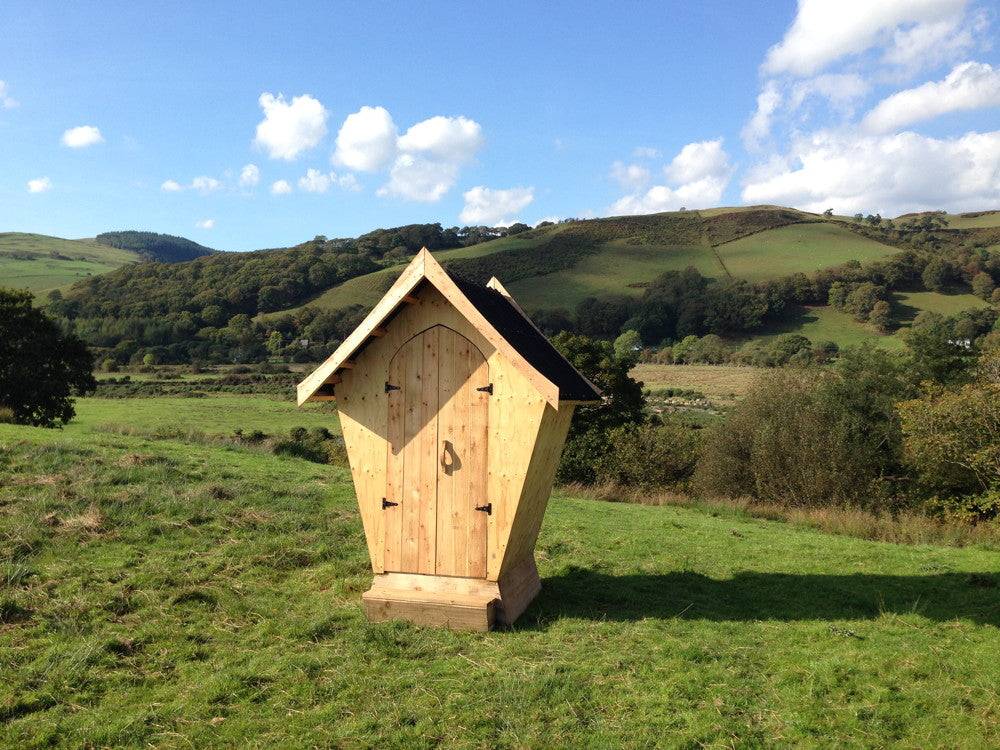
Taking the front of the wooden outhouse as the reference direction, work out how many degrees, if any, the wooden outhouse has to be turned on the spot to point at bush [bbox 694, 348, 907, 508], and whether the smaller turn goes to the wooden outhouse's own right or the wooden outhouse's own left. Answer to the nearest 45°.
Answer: approximately 135° to the wooden outhouse's own left

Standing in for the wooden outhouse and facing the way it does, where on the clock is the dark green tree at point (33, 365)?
The dark green tree is roughly at 5 o'clock from the wooden outhouse.

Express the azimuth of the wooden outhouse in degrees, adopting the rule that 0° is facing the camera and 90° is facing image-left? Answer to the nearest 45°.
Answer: approximately 0°

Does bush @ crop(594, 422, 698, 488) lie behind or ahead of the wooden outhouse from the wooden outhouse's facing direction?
behind

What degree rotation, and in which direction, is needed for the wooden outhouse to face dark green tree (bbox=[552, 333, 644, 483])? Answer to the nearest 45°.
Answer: approximately 180°

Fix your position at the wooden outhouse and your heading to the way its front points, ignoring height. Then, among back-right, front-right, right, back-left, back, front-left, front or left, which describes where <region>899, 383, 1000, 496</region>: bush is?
back-left
